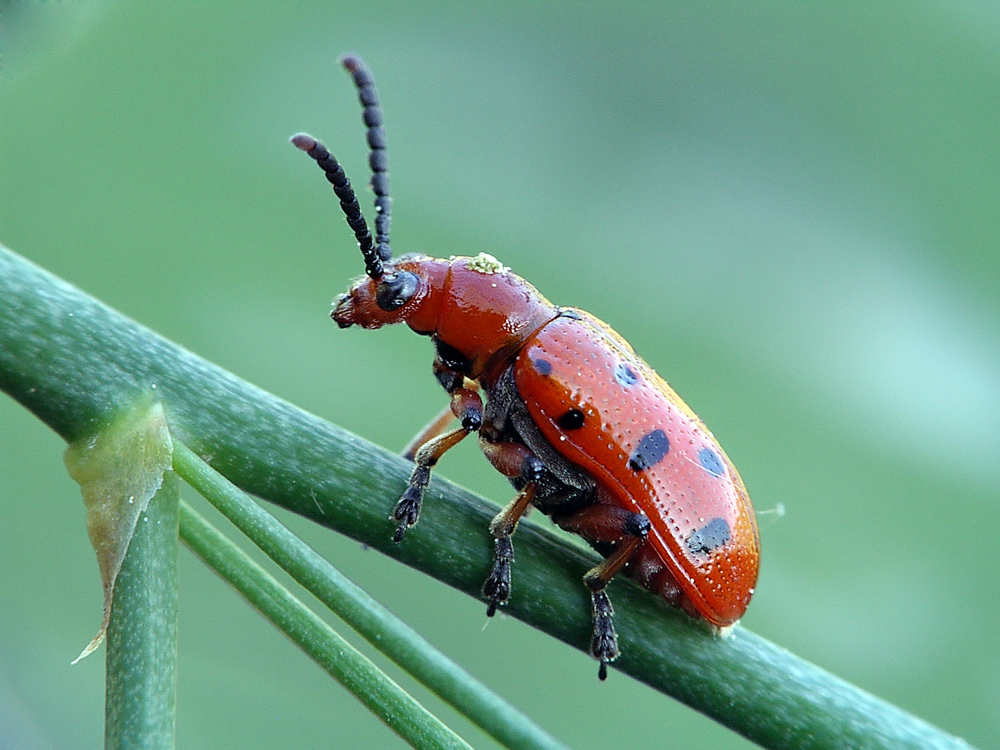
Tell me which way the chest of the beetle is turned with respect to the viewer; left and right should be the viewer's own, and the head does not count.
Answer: facing to the left of the viewer
